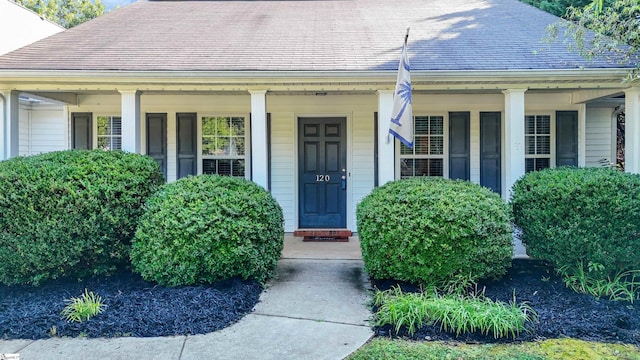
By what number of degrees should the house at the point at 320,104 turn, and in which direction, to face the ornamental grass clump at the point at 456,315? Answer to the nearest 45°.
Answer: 0° — it already faces it

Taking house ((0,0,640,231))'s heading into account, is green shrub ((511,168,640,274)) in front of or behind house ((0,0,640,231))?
in front

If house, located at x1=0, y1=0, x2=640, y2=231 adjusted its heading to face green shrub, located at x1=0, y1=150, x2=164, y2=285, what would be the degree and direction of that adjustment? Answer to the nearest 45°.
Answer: approximately 45° to its right

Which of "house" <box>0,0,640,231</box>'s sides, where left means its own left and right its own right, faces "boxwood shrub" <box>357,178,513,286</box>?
front

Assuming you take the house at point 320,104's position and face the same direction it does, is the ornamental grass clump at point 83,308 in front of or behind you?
in front

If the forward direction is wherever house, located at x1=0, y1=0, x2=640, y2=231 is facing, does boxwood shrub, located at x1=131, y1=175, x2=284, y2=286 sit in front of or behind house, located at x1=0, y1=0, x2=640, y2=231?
in front

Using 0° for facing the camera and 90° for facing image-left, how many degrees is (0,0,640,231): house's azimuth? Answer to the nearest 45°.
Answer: approximately 0°
